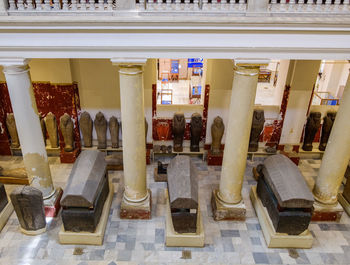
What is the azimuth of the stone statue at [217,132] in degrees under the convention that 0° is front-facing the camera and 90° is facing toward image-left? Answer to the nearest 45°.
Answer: approximately 0°

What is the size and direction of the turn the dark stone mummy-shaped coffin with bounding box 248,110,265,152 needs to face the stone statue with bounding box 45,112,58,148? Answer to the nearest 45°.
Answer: approximately 90° to its right

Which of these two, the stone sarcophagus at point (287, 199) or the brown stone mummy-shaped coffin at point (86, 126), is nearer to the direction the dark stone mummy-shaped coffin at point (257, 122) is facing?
the stone sarcophagus

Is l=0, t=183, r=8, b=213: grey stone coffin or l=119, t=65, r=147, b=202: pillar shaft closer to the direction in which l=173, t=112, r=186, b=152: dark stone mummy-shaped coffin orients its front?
the pillar shaft

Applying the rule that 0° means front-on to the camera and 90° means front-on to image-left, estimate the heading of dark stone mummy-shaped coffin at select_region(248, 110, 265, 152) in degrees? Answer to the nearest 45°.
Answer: approximately 0°

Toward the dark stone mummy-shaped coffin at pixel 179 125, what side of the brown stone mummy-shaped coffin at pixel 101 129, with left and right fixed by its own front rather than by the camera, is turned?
left

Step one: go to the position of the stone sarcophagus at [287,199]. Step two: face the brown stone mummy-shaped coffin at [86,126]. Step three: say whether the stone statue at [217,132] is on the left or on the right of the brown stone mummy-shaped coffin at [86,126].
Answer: right

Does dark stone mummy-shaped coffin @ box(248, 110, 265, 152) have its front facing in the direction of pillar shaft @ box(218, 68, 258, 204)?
yes
